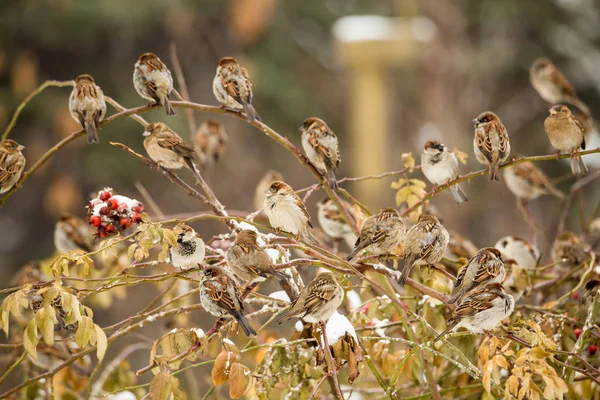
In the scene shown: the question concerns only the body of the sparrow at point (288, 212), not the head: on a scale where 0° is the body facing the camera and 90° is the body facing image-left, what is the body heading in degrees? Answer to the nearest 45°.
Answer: approximately 45°

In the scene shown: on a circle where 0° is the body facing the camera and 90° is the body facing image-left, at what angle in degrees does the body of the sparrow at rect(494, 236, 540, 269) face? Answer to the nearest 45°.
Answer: approximately 90°

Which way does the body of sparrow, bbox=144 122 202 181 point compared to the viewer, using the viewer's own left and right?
facing to the left of the viewer

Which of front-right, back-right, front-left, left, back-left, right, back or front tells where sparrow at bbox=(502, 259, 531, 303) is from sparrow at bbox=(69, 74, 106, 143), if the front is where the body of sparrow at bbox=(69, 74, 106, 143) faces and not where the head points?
right

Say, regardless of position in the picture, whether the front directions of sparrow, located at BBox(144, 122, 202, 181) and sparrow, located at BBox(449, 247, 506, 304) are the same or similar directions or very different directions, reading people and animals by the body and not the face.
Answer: very different directions

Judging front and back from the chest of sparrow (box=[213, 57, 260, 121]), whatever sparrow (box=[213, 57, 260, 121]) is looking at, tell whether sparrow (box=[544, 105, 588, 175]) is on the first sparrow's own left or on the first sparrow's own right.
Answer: on the first sparrow's own right

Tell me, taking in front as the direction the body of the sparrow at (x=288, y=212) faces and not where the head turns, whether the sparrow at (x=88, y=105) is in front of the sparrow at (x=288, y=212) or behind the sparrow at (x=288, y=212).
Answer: in front

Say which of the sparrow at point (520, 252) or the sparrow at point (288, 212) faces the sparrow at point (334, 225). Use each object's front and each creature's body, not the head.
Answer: the sparrow at point (520, 252)

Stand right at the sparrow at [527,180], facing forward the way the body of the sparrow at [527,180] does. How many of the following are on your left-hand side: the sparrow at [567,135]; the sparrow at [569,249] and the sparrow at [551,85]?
1
